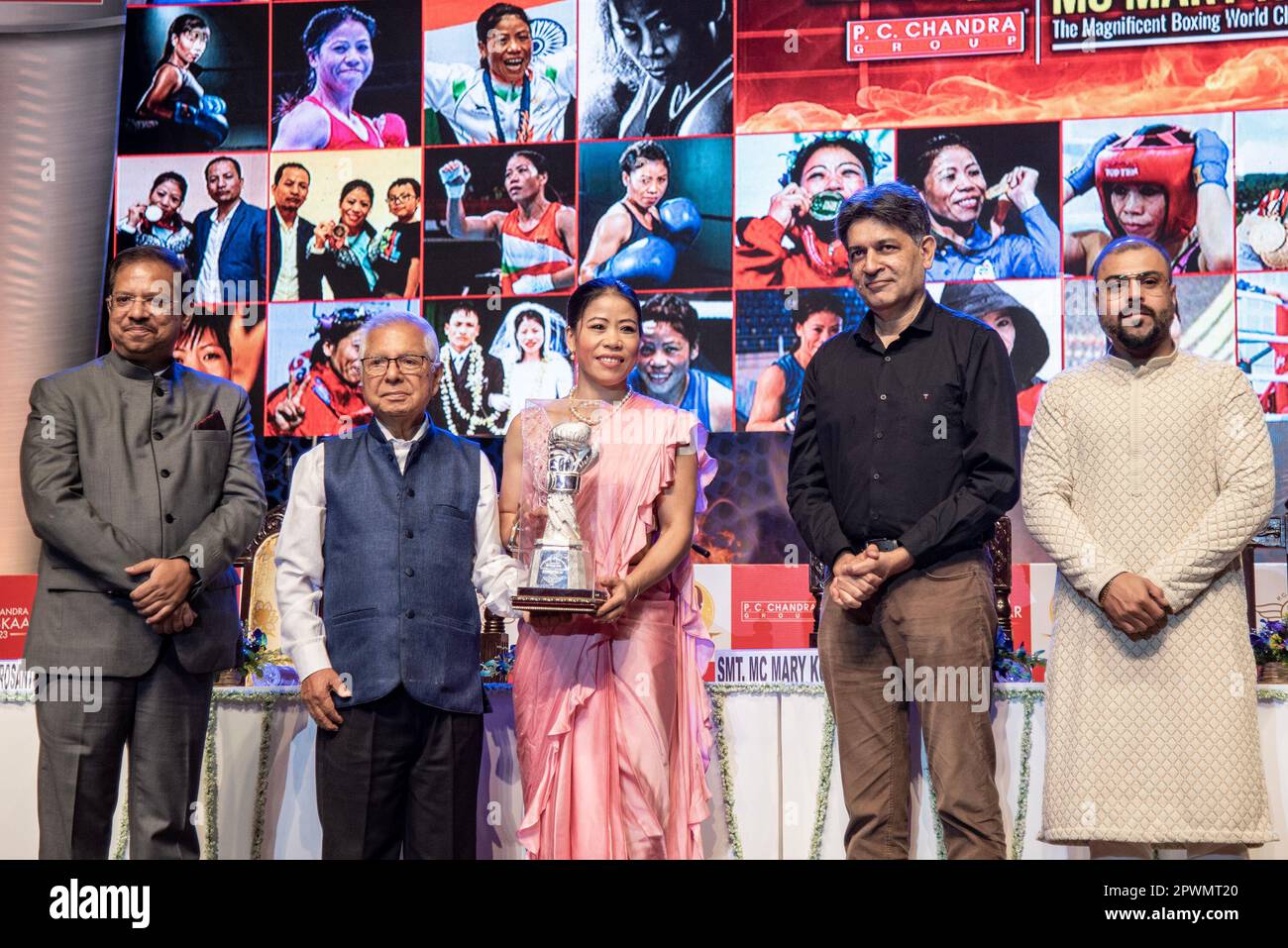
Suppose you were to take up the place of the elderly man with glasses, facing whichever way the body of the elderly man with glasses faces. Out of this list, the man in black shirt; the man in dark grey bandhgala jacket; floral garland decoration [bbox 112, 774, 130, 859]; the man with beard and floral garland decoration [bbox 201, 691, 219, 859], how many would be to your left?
2

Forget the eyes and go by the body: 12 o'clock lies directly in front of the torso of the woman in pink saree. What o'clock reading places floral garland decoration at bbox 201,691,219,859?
The floral garland decoration is roughly at 4 o'clock from the woman in pink saree.

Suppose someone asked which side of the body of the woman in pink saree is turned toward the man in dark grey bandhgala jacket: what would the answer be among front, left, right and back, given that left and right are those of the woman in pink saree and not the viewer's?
right

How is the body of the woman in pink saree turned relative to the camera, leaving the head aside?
toward the camera

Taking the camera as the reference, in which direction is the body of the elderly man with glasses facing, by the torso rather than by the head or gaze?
toward the camera

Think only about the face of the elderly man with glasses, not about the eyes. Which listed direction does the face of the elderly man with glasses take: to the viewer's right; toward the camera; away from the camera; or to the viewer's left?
toward the camera

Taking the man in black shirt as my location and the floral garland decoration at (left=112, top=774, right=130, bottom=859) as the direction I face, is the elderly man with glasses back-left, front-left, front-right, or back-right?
front-left

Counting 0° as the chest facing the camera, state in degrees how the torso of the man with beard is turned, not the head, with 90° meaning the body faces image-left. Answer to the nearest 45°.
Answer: approximately 0°

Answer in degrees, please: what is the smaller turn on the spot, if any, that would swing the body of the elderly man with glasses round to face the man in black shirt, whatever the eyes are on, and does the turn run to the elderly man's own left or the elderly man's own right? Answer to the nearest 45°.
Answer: approximately 90° to the elderly man's own left

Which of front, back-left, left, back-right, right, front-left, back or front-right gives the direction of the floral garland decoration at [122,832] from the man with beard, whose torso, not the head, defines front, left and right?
right

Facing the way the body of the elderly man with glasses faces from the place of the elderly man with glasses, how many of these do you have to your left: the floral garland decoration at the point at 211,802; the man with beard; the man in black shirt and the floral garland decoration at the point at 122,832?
2

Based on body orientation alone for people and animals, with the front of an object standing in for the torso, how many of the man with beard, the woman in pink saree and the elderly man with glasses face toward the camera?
3

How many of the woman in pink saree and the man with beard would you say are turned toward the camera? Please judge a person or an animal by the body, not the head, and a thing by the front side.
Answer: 2

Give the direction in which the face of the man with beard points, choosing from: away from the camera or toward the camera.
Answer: toward the camera
